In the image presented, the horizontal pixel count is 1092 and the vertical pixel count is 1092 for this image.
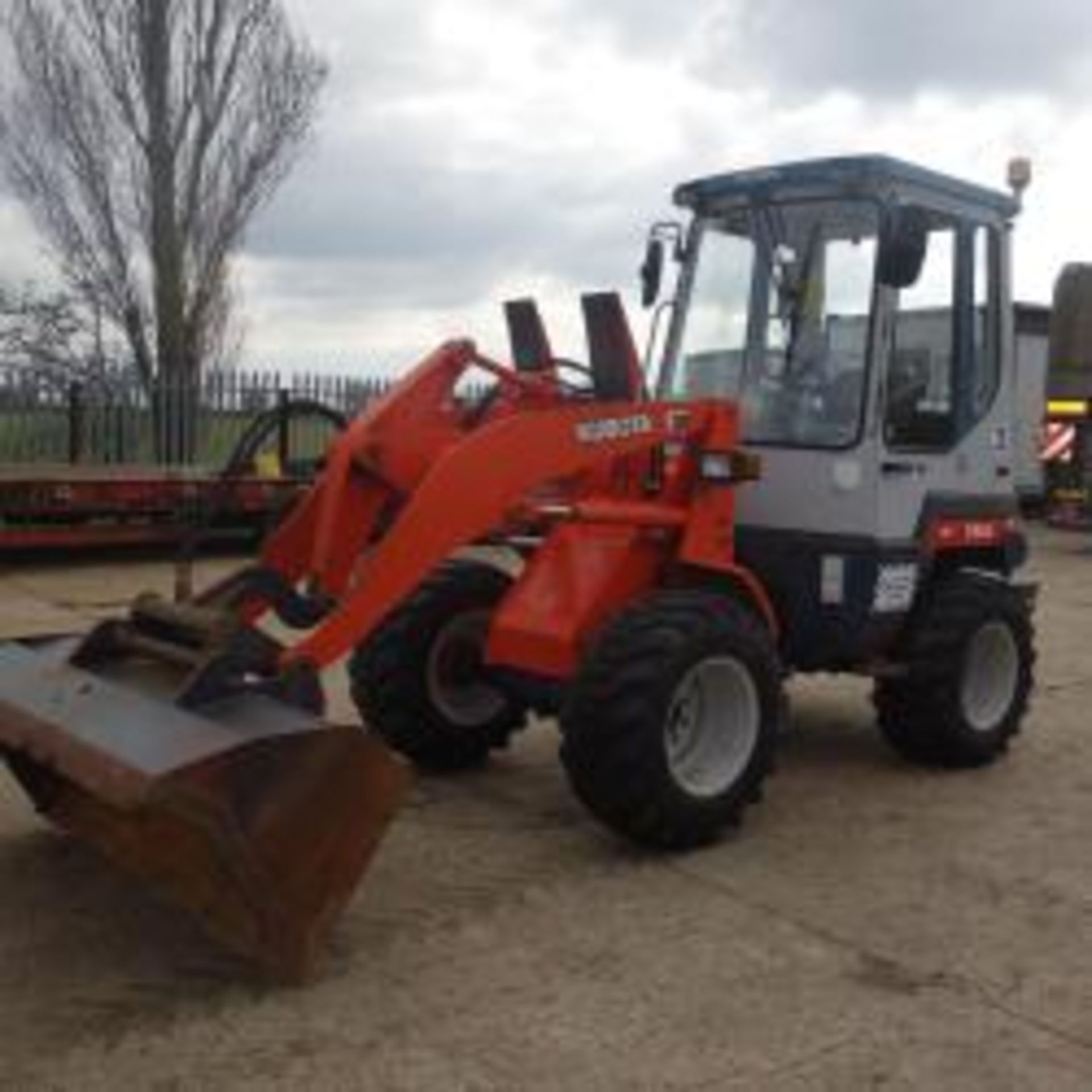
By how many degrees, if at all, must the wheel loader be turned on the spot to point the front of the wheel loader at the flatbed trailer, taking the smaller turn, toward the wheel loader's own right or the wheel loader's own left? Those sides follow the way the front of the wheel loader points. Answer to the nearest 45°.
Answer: approximately 90° to the wheel loader's own right

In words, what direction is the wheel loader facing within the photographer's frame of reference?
facing the viewer and to the left of the viewer

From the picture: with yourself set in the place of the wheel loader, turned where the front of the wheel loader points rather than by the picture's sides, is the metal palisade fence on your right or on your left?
on your right
